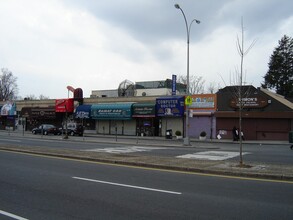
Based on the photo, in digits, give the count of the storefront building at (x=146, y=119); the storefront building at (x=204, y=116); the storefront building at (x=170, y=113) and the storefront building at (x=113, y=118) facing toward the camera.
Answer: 4

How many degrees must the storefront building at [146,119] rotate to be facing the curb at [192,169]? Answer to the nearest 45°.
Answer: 0° — it already faces it

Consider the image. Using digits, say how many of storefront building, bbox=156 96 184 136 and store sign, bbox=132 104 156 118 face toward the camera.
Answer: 2

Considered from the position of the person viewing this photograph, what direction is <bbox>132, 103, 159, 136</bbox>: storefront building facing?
facing the viewer

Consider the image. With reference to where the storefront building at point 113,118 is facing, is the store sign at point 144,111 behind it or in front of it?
in front

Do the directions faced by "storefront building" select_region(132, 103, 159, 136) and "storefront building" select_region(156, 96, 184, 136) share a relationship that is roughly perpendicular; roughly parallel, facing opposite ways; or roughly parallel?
roughly parallel

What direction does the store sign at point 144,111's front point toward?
toward the camera

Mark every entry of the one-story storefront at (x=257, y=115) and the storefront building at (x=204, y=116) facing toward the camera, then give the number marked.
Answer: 2

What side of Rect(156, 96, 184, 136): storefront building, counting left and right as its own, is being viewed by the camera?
front

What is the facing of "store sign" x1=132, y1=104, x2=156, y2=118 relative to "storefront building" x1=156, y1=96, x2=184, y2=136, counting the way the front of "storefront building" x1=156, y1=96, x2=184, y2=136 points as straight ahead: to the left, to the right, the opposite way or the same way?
the same way

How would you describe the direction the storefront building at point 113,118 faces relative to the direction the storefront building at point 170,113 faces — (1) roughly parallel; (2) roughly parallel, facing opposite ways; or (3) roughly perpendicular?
roughly parallel

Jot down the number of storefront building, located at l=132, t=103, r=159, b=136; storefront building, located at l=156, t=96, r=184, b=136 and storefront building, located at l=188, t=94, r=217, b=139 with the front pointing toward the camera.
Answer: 3

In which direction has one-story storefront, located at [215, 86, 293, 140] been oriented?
toward the camera

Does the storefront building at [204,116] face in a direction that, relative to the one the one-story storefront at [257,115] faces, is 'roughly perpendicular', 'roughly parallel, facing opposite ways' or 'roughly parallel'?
roughly parallel

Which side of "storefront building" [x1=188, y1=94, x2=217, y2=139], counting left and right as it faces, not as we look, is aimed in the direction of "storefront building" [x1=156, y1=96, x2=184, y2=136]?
right
